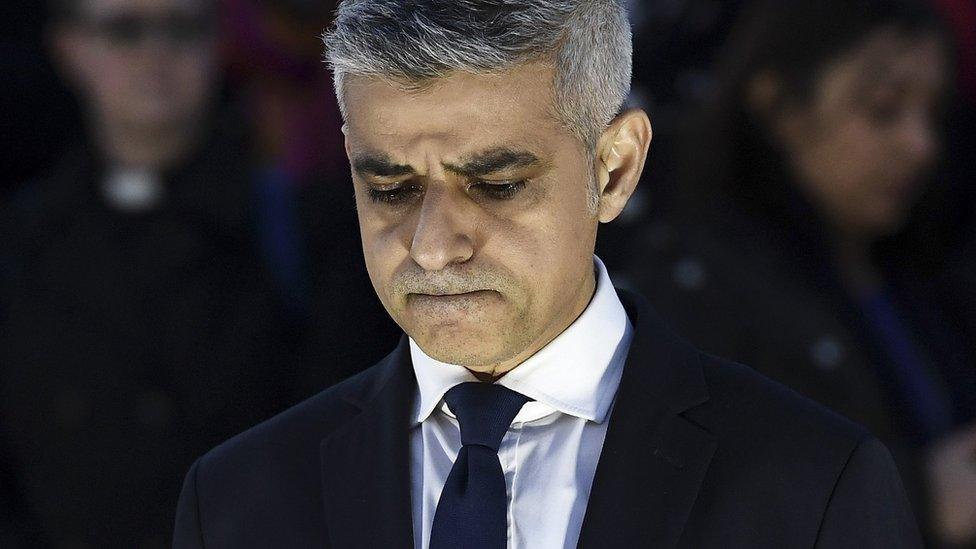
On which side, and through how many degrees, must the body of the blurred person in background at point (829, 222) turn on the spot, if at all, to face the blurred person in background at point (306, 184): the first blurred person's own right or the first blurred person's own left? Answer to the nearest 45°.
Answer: approximately 135° to the first blurred person's own right

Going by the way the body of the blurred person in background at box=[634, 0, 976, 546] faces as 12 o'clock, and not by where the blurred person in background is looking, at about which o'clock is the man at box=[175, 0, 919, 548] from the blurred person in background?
The man is roughly at 2 o'clock from the blurred person in background.

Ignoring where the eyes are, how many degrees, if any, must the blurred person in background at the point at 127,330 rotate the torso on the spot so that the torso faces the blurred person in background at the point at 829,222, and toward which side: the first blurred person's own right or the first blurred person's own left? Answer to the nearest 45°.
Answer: approximately 90° to the first blurred person's own left

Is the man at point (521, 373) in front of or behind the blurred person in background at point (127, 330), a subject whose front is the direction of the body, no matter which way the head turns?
in front

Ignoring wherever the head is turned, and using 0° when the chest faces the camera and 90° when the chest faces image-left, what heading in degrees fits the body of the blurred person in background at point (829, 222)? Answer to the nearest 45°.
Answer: approximately 315°

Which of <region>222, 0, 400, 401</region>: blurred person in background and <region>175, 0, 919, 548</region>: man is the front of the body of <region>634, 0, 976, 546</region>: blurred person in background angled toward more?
the man

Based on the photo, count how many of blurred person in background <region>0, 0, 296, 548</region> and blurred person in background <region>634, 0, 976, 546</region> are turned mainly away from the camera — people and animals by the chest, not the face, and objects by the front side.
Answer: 0
